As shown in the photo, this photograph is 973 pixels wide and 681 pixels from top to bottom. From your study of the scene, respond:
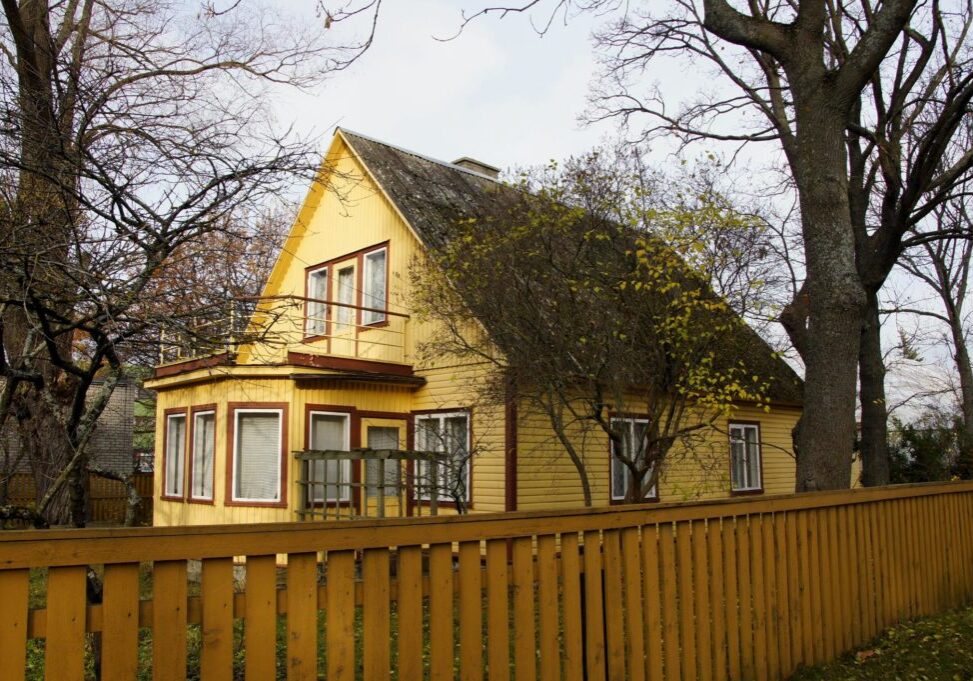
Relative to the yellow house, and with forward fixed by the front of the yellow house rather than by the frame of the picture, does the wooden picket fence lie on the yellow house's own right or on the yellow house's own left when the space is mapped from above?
on the yellow house's own left

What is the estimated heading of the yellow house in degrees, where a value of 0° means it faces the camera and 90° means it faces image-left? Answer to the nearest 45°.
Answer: approximately 45°
